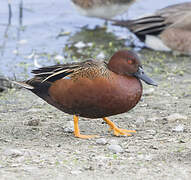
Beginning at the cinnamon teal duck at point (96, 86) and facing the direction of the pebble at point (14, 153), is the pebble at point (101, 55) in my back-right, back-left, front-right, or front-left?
back-right

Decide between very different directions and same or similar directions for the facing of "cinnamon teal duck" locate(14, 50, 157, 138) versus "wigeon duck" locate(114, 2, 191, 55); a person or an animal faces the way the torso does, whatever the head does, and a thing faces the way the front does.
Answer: same or similar directions

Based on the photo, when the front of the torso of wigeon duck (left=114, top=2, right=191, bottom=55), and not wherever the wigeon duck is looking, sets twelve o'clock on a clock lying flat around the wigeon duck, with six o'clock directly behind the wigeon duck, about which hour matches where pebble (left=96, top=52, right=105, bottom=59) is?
The pebble is roughly at 5 o'clock from the wigeon duck.

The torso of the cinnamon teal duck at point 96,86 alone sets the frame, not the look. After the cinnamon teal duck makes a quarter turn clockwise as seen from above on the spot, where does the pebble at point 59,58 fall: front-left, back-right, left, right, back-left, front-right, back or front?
back

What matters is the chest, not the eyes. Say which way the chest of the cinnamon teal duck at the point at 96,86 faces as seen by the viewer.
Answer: to the viewer's right

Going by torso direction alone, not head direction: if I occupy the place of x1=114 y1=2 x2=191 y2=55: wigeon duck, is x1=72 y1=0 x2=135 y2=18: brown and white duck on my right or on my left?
on my left

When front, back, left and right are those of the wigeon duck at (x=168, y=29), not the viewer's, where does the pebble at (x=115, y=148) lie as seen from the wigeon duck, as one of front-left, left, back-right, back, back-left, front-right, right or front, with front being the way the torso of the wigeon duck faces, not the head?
right

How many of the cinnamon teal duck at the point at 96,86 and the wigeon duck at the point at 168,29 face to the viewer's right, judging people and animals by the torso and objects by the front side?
2

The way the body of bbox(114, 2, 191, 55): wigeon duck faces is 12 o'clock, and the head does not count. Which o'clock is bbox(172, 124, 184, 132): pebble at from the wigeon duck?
The pebble is roughly at 3 o'clock from the wigeon duck.

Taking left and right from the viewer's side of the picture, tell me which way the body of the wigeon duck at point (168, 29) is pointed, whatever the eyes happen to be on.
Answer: facing to the right of the viewer

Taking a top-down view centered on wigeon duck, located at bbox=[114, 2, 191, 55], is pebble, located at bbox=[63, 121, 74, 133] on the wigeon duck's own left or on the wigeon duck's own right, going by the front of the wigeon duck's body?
on the wigeon duck's own right

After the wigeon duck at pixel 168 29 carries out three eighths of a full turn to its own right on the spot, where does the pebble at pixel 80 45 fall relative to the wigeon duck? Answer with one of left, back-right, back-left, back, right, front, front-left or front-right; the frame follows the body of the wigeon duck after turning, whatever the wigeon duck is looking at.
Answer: front-right

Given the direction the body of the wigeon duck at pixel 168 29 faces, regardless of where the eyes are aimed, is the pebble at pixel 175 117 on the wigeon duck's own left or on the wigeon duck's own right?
on the wigeon duck's own right

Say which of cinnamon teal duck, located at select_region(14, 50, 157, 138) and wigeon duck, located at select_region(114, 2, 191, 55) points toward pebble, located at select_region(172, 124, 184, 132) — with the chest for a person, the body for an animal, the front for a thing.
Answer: cinnamon teal duck, located at select_region(14, 50, 157, 138)
